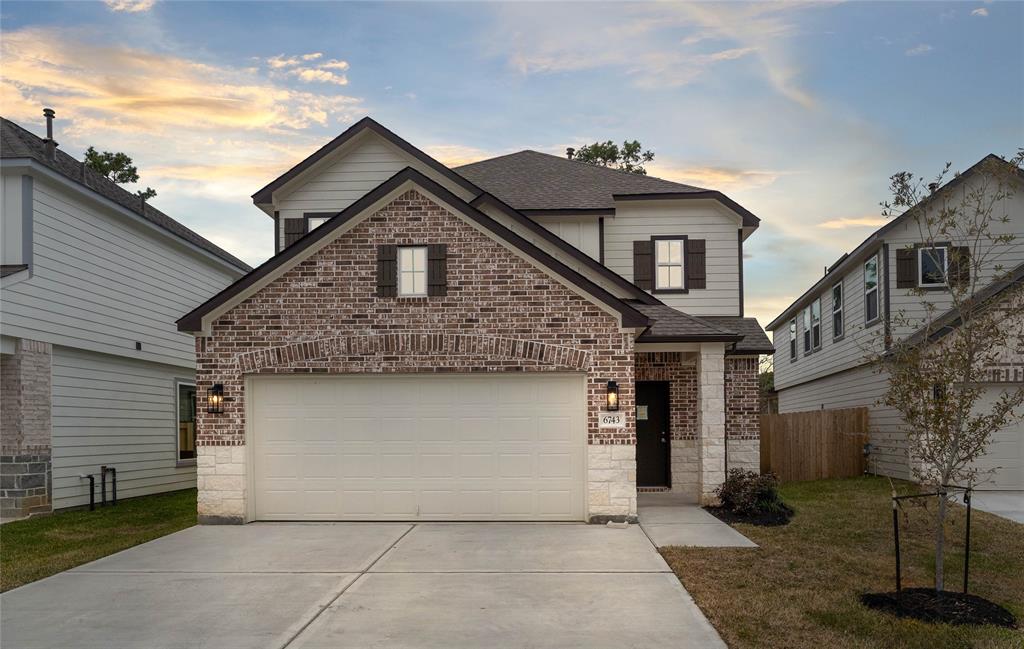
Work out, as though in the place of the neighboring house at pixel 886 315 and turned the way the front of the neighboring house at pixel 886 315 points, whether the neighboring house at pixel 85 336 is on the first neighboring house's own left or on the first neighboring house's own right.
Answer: on the first neighboring house's own right

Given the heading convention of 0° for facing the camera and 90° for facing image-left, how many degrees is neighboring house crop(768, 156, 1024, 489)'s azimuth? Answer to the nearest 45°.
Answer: approximately 315°

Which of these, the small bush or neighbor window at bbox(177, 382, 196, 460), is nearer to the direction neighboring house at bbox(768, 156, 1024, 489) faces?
the small bush

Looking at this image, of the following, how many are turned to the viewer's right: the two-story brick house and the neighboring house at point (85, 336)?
0

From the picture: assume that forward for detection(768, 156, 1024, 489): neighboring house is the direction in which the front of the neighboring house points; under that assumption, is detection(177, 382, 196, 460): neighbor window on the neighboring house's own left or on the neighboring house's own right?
on the neighboring house's own right

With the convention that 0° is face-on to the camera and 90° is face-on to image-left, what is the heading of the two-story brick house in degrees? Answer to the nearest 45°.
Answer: approximately 0°

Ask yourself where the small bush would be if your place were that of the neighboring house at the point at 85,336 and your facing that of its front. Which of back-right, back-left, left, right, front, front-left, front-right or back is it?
left

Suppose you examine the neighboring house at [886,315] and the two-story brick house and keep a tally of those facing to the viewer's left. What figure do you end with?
0

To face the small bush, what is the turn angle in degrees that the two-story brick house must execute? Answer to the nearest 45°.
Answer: approximately 90° to its left
